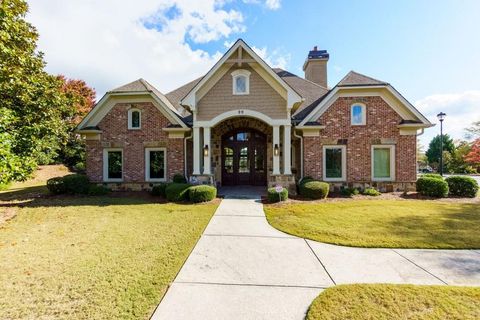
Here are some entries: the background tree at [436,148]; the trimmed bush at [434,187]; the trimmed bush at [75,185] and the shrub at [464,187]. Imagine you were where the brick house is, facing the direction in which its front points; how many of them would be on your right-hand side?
1

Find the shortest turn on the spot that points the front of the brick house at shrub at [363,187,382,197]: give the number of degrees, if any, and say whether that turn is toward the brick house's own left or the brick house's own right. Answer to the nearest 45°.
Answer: approximately 90° to the brick house's own left

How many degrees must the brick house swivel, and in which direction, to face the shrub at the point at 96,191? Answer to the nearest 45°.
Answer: approximately 90° to its right

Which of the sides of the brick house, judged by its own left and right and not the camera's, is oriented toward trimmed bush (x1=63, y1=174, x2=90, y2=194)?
right

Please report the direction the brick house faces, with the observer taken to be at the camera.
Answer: facing the viewer

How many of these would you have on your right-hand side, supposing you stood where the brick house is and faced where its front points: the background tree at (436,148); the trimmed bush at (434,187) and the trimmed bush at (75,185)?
1

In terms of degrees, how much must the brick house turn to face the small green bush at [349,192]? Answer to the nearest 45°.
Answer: approximately 90° to its left

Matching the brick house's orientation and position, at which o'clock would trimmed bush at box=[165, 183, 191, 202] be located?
The trimmed bush is roughly at 2 o'clock from the brick house.

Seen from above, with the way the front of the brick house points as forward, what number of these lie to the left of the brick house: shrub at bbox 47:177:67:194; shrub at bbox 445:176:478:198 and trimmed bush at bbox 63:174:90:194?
1
